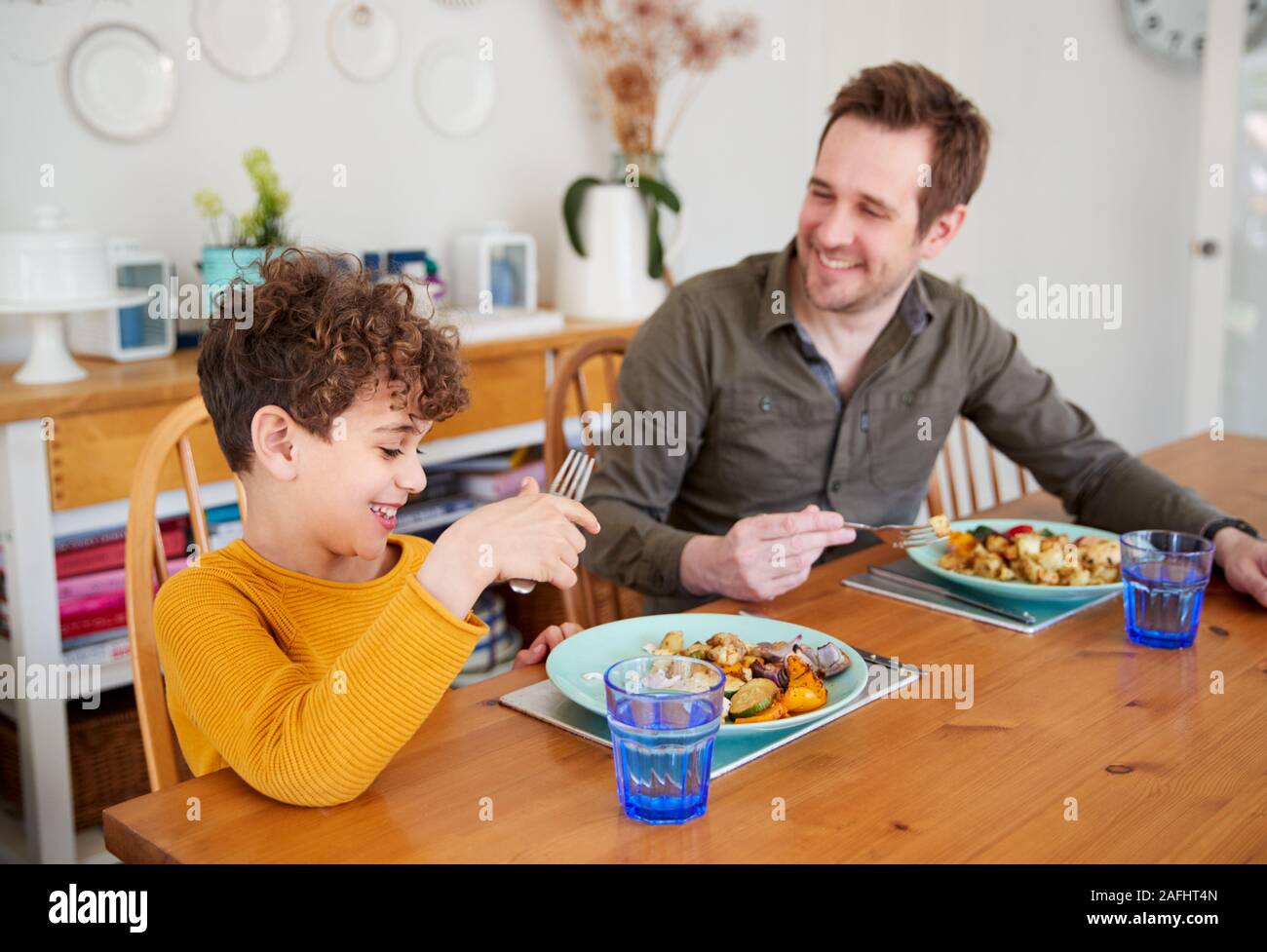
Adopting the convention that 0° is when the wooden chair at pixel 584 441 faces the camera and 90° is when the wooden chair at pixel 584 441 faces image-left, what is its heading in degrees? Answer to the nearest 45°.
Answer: approximately 315°

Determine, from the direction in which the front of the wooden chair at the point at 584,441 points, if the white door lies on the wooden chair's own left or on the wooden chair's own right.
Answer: on the wooden chair's own left

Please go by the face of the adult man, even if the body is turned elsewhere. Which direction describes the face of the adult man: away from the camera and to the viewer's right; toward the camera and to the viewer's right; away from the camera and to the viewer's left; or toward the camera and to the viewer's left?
toward the camera and to the viewer's left

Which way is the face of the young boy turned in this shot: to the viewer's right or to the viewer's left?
to the viewer's right

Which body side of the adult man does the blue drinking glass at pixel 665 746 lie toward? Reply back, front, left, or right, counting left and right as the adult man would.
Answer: front

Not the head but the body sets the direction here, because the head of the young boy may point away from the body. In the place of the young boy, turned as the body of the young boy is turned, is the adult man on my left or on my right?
on my left

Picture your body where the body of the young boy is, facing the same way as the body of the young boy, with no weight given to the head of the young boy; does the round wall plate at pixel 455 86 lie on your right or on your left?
on your left

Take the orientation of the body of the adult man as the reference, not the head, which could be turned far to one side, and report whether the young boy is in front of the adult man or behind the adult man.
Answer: in front

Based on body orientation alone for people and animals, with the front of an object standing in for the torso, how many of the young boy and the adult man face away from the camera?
0

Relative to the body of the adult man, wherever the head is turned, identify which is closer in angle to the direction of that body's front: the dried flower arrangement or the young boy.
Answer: the young boy

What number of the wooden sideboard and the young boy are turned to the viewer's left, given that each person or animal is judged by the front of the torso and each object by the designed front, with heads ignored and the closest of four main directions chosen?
0

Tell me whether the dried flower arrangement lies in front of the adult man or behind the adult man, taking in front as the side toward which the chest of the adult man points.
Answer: behind
